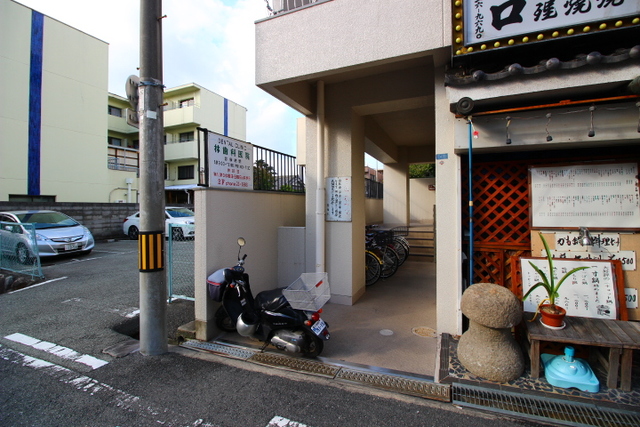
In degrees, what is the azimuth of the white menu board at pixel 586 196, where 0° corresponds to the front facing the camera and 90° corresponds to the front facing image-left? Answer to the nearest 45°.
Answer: approximately 0°

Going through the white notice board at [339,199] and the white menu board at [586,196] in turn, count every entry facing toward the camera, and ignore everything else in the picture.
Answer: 2

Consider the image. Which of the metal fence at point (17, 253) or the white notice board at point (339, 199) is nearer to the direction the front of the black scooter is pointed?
the metal fence

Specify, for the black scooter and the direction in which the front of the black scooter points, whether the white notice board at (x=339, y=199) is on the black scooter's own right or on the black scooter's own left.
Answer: on the black scooter's own right

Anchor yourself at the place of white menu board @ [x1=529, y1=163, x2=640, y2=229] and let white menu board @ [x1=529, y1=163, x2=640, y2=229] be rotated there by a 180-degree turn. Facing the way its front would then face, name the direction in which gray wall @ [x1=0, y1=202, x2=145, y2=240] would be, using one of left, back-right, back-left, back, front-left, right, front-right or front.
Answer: left

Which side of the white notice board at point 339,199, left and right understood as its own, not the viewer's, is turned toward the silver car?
right

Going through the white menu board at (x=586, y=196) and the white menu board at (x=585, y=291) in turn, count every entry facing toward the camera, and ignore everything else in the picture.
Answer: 2

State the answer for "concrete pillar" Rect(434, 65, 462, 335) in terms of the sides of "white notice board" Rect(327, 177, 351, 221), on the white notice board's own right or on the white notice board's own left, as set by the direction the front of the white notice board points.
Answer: on the white notice board's own left

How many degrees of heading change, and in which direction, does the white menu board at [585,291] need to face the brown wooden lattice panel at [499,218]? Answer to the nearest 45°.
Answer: approximately 90° to its right

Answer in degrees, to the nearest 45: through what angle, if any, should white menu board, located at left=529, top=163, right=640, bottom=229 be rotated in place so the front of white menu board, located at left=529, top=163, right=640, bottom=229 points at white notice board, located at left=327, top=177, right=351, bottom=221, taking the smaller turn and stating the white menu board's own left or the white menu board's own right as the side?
approximately 90° to the white menu board's own right

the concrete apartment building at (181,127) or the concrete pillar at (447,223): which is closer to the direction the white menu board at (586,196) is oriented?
the concrete pillar

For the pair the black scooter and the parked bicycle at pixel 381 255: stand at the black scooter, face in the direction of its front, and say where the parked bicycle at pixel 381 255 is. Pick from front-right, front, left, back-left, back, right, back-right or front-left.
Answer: right

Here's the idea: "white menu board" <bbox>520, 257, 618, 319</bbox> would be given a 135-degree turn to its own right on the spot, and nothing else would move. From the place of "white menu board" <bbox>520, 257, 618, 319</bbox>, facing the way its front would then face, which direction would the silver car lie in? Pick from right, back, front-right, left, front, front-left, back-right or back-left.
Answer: front-left

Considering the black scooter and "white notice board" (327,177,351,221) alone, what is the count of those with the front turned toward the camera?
1

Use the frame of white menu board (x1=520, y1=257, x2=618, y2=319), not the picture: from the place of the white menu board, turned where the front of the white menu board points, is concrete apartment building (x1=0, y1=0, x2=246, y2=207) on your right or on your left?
on your right
